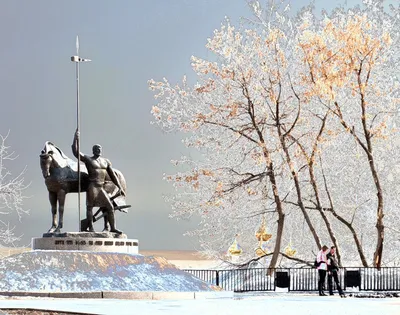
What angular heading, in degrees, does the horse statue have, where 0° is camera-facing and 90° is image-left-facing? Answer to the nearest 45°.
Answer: approximately 45°

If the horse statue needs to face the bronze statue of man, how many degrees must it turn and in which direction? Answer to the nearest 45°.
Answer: approximately 135° to its left

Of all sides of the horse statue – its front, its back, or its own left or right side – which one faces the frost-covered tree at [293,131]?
back

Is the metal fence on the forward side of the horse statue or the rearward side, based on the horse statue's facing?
on the rearward side
